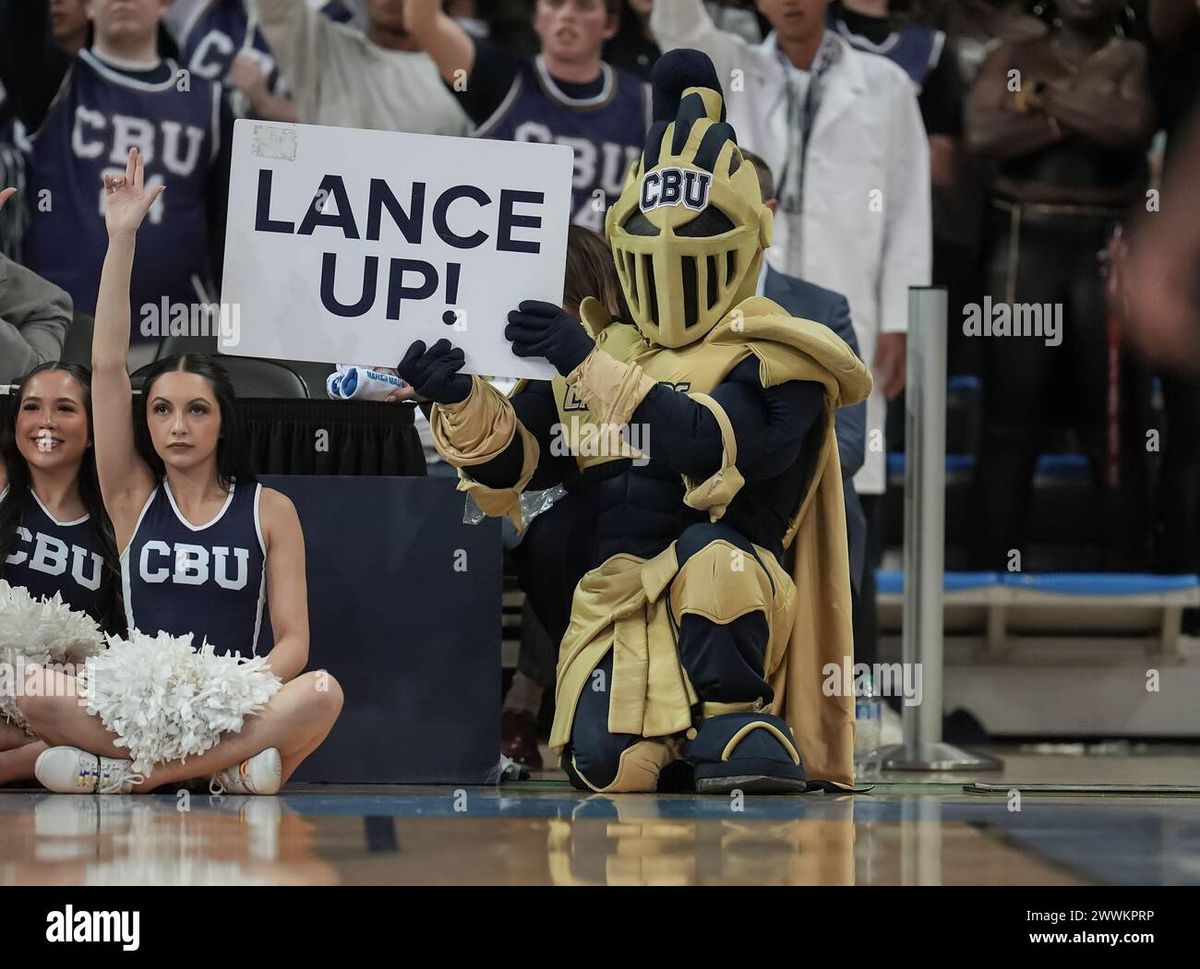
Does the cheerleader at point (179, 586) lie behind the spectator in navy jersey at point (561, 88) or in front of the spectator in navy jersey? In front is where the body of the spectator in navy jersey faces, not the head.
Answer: in front

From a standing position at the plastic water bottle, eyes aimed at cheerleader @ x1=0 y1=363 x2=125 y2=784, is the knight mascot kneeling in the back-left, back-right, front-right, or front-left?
front-left

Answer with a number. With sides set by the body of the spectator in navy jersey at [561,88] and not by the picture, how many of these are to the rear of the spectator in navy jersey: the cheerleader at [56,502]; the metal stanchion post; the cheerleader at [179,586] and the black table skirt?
0

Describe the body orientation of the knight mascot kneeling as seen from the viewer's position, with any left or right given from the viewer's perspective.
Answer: facing the viewer and to the left of the viewer

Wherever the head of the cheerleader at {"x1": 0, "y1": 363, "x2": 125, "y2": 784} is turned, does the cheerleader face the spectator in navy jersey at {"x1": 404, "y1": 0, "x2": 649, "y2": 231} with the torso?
no

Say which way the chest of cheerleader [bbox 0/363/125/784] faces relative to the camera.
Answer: toward the camera

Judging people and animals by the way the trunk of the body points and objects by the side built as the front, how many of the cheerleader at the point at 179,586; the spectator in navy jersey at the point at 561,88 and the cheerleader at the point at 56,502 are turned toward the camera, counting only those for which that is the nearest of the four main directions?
3

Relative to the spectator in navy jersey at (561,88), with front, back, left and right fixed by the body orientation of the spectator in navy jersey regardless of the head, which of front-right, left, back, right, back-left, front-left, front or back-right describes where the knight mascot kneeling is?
front

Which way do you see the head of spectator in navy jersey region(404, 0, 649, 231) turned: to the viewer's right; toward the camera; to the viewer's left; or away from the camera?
toward the camera

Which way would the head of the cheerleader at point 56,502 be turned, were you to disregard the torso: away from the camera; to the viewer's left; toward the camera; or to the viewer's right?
toward the camera

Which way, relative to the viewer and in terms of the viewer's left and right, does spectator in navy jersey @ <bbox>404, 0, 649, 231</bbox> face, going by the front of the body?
facing the viewer

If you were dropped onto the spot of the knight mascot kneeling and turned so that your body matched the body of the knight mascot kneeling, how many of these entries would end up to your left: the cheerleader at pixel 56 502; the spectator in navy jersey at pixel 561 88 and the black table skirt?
0

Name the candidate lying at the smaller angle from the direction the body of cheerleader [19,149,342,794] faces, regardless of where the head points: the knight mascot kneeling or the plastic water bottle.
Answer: the knight mascot kneeling

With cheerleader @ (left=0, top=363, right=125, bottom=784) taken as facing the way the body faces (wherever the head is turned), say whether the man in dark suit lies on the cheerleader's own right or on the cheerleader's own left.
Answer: on the cheerleader's own left

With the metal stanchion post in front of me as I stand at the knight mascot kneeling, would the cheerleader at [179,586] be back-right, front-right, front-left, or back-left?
back-left

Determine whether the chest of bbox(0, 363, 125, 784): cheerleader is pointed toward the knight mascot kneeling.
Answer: no
